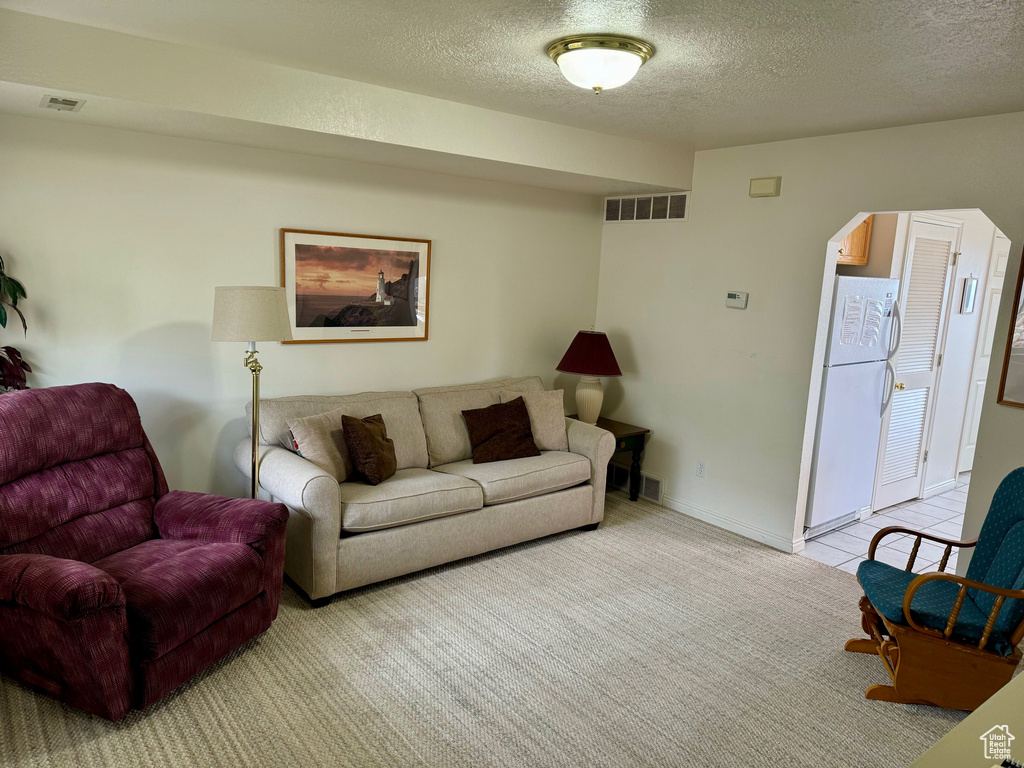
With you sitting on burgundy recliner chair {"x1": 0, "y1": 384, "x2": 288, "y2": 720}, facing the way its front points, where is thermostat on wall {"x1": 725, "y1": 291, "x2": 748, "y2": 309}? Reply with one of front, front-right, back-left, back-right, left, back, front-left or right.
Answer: front-left

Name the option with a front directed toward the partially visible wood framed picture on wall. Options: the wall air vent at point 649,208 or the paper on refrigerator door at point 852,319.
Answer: the paper on refrigerator door

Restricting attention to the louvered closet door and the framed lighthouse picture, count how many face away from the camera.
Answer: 0

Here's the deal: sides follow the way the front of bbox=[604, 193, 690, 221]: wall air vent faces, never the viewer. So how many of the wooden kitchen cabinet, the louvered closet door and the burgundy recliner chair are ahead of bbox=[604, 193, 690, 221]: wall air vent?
1

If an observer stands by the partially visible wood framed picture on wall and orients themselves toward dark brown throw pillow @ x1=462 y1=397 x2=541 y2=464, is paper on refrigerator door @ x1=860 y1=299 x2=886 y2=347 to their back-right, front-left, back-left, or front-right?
front-right

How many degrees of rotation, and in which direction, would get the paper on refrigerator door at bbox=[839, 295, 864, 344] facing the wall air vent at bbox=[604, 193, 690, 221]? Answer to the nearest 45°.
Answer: approximately 135° to its right

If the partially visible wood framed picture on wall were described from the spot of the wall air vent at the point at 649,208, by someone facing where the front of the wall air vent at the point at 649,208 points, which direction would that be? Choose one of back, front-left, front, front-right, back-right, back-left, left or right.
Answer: left

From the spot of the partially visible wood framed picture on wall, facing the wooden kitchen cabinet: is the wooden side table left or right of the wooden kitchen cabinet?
left

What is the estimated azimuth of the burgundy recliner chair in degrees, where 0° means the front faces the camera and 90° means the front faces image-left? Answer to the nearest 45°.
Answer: approximately 315°

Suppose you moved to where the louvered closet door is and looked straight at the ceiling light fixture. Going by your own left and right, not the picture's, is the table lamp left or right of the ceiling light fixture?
right

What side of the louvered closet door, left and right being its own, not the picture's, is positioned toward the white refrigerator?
right

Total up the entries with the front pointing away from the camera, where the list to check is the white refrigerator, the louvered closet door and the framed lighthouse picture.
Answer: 0

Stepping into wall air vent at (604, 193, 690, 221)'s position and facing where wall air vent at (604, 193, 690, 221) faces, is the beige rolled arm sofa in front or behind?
in front
